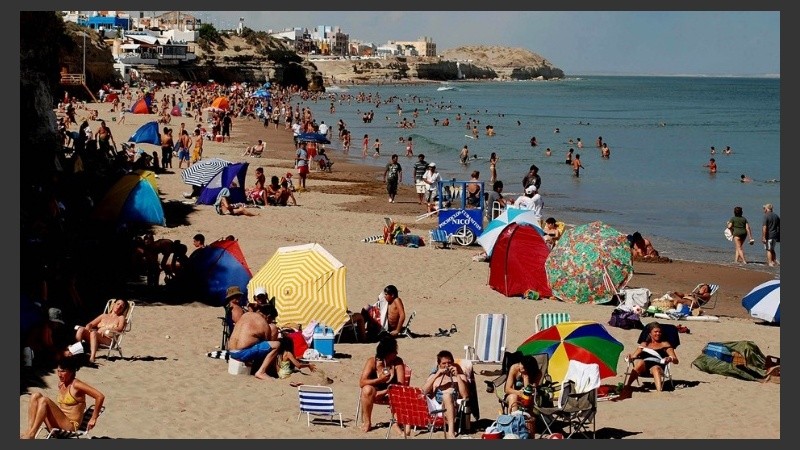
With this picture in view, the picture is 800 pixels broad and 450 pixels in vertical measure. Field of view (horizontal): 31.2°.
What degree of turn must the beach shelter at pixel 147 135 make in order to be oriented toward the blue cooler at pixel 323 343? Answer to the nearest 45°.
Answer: approximately 90° to its right

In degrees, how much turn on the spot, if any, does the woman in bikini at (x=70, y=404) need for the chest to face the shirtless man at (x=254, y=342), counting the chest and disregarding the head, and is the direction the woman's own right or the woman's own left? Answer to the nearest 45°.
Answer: approximately 180°

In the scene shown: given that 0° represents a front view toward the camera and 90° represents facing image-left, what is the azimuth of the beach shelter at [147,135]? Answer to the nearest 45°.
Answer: approximately 270°

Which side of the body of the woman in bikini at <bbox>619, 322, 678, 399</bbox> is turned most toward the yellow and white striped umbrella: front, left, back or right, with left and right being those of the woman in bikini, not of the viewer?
right

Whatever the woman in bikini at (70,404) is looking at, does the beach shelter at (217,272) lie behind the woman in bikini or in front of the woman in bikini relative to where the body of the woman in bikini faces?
behind

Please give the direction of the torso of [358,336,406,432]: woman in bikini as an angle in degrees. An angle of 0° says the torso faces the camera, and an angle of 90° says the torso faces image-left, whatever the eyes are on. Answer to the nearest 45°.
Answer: approximately 0°

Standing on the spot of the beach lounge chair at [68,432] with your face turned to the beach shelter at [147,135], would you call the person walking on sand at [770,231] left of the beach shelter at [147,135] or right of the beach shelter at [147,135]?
right

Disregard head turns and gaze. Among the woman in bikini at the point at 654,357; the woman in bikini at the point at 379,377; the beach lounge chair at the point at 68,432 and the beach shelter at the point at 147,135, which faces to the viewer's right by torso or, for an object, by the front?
the beach shelter
